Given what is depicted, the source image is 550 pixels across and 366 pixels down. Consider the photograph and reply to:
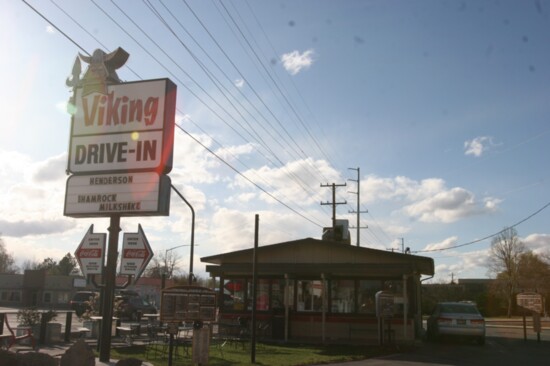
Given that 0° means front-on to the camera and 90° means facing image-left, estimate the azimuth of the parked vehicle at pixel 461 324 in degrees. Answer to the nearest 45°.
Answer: approximately 180°

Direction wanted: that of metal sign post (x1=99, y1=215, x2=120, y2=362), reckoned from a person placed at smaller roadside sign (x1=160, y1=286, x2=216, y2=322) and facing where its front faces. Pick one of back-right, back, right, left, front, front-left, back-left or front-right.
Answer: front-right

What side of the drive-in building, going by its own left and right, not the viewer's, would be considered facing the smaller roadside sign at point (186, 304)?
front

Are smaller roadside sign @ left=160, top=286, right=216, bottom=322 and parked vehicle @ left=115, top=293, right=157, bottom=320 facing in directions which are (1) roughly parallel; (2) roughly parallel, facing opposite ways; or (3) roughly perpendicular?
roughly perpendicular

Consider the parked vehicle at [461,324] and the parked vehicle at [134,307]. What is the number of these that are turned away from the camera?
1

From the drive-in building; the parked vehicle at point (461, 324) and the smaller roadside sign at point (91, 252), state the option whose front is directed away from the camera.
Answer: the parked vehicle

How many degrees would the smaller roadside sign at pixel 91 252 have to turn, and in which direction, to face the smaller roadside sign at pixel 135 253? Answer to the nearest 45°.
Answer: approximately 90° to its left
